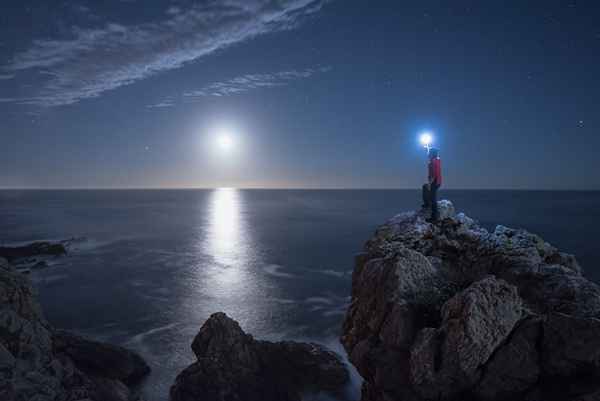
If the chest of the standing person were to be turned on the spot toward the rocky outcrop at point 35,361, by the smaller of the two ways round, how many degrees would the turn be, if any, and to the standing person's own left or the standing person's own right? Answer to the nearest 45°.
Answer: approximately 90° to the standing person's own left

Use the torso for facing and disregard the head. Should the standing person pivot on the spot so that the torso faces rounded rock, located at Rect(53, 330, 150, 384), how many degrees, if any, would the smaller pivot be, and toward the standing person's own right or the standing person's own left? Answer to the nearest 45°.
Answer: approximately 45° to the standing person's own left

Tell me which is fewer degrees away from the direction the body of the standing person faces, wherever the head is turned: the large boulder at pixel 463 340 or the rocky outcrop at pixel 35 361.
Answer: the rocky outcrop

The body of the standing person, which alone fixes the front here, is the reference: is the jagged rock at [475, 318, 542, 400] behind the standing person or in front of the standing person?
behind

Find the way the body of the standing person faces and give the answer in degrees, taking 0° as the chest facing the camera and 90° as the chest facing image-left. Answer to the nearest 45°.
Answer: approximately 135°

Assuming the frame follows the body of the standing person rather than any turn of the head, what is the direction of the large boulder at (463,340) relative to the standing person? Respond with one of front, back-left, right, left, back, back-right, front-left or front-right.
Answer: back-left
